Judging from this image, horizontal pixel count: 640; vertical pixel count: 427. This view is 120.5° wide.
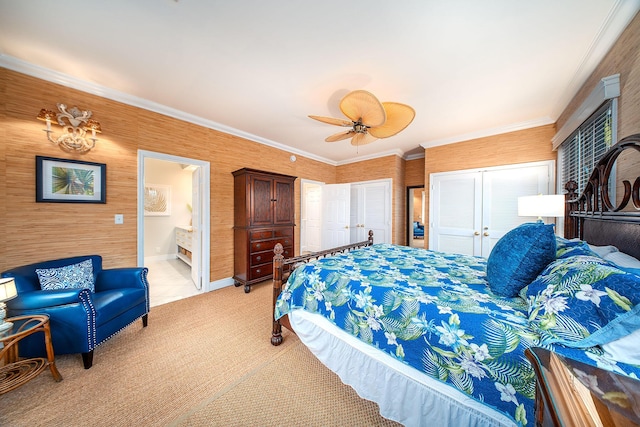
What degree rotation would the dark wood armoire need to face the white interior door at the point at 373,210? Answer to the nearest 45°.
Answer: approximately 45° to its left

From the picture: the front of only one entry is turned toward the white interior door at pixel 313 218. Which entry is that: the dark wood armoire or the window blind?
the window blind

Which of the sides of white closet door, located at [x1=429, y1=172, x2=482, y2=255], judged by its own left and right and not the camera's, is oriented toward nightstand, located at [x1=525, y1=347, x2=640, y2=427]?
front

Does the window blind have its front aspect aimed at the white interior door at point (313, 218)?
yes

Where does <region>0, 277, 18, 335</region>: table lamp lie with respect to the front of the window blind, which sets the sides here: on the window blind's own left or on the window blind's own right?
on the window blind's own left

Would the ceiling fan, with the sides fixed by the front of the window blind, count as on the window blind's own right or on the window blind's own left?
on the window blind's own left

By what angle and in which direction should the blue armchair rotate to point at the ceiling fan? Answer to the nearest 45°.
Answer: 0° — it already faces it

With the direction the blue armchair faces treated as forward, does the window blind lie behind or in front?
in front

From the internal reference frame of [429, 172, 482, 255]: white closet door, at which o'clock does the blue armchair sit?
The blue armchair is roughly at 1 o'clock from the white closet door.

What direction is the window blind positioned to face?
to the viewer's left

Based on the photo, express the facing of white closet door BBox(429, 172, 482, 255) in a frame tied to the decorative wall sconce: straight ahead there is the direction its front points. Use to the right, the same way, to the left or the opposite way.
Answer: to the right

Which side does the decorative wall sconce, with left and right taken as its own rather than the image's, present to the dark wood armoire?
left

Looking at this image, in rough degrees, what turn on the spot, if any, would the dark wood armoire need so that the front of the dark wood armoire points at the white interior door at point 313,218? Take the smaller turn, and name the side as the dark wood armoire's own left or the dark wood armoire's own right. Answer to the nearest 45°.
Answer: approximately 90° to the dark wood armoire's own left

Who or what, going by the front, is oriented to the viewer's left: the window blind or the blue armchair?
the window blind
